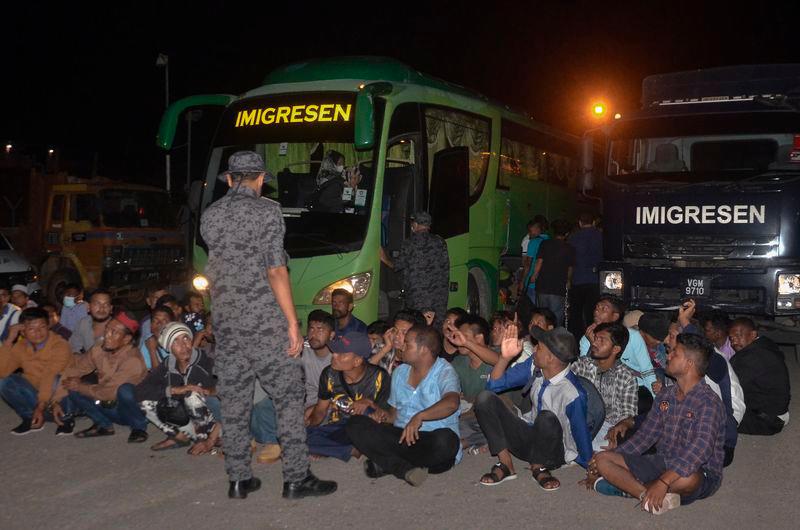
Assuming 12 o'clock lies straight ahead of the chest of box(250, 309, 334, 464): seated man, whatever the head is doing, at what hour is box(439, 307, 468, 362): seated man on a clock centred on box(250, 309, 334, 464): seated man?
box(439, 307, 468, 362): seated man is roughly at 7 o'clock from box(250, 309, 334, 464): seated man.

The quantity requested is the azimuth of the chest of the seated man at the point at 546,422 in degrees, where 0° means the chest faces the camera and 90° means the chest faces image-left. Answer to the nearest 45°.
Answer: approximately 45°

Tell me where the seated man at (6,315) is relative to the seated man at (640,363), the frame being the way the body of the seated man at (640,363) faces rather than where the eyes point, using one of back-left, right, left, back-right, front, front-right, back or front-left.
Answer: front-right
